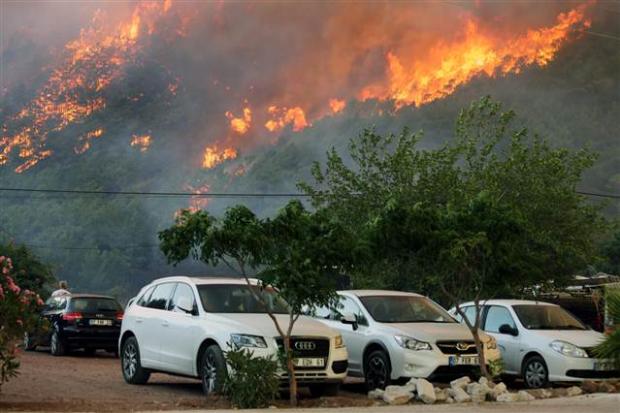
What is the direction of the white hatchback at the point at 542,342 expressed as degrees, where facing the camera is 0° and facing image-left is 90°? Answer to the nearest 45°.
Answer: approximately 315°

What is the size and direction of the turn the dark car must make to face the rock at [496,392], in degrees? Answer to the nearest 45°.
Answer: approximately 180°

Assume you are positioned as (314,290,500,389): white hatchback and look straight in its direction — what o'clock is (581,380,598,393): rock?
The rock is roughly at 10 o'clock from the white hatchback.

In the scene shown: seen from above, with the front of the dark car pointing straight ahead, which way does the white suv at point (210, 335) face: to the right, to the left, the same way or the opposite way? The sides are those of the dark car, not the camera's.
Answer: the opposite way

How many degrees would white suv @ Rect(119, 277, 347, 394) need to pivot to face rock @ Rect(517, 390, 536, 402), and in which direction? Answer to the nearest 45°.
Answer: approximately 45° to its left

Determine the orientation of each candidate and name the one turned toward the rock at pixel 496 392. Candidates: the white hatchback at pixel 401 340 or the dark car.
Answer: the white hatchback

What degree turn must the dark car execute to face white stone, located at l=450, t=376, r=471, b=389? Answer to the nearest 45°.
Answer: approximately 180°

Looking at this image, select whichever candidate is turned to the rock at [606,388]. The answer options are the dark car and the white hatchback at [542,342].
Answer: the white hatchback
